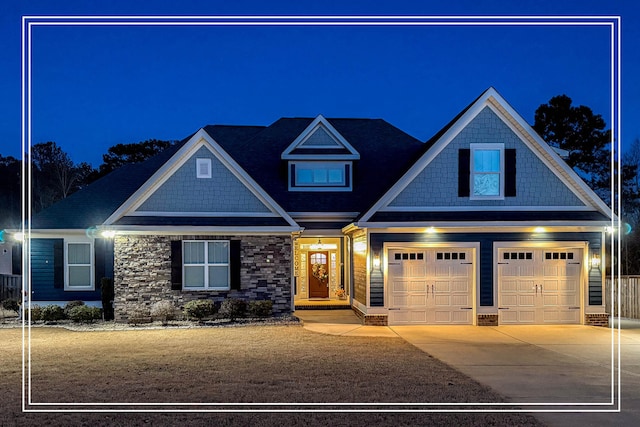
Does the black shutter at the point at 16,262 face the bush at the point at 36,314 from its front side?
yes

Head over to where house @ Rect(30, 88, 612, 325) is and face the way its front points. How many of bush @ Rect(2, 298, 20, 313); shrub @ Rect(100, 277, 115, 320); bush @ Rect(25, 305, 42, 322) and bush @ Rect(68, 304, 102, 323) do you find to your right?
4

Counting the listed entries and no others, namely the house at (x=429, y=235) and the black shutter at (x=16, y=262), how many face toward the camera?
2

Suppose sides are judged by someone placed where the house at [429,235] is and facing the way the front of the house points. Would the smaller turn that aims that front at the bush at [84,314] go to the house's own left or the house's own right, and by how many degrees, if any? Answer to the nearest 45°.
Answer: approximately 90° to the house's own right

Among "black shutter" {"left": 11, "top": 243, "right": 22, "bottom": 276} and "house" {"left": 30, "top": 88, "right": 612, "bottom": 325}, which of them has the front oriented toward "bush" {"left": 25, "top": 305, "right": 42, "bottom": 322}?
the black shutter

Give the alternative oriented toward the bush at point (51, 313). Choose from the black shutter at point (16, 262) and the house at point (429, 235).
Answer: the black shutter

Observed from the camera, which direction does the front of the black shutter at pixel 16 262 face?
facing the viewer

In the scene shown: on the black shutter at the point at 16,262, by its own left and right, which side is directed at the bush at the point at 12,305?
front

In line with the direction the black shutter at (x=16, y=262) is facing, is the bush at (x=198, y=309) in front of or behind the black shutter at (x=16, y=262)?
in front
